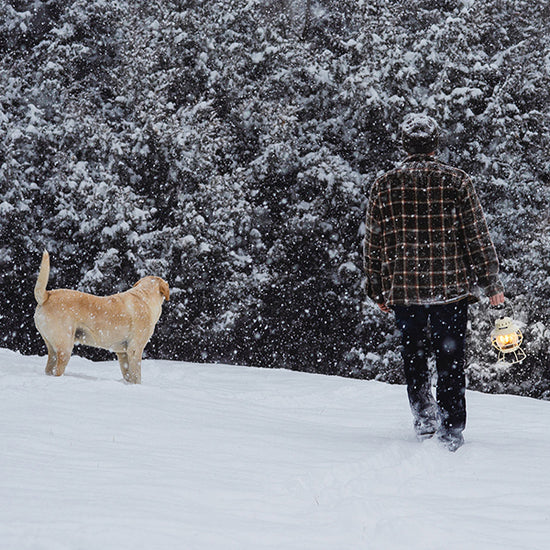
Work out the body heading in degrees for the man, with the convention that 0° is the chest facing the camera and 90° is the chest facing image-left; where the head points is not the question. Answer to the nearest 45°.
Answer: approximately 180°

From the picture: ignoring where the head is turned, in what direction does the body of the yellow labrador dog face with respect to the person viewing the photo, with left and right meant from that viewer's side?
facing to the right of the viewer

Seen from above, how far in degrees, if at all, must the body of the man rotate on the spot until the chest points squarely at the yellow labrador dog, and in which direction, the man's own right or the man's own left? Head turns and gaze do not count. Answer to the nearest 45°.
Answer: approximately 45° to the man's own left

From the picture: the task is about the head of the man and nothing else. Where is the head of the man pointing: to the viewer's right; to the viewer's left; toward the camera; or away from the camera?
away from the camera

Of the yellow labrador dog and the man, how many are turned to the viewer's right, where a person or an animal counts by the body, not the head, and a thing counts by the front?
1

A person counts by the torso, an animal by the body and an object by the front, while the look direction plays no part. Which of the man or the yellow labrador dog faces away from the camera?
the man

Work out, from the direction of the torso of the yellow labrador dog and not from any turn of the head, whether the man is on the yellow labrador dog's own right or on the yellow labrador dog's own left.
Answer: on the yellow labrador dog's own right
